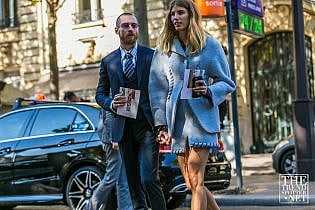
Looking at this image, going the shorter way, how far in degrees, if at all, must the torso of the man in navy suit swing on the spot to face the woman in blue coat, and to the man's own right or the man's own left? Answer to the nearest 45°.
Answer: approximately 45° to the man's own left

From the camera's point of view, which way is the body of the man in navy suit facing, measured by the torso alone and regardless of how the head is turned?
toward the camera

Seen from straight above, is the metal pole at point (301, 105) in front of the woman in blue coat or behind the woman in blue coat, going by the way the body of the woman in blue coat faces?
behind

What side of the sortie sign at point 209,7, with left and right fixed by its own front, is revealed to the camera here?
front

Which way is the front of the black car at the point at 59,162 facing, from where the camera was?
facing away from the viewer and to the left of the viewer

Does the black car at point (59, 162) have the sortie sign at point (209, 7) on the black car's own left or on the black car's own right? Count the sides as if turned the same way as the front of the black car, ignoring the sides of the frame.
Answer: on the black car's own right

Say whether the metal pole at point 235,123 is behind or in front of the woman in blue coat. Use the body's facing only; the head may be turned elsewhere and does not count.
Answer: behind

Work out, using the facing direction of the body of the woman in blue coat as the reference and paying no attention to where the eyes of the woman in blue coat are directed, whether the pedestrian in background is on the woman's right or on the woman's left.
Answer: on the woman's right

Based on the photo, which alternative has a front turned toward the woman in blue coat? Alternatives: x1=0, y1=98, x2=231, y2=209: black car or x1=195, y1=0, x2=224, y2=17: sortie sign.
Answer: the sortie sign
